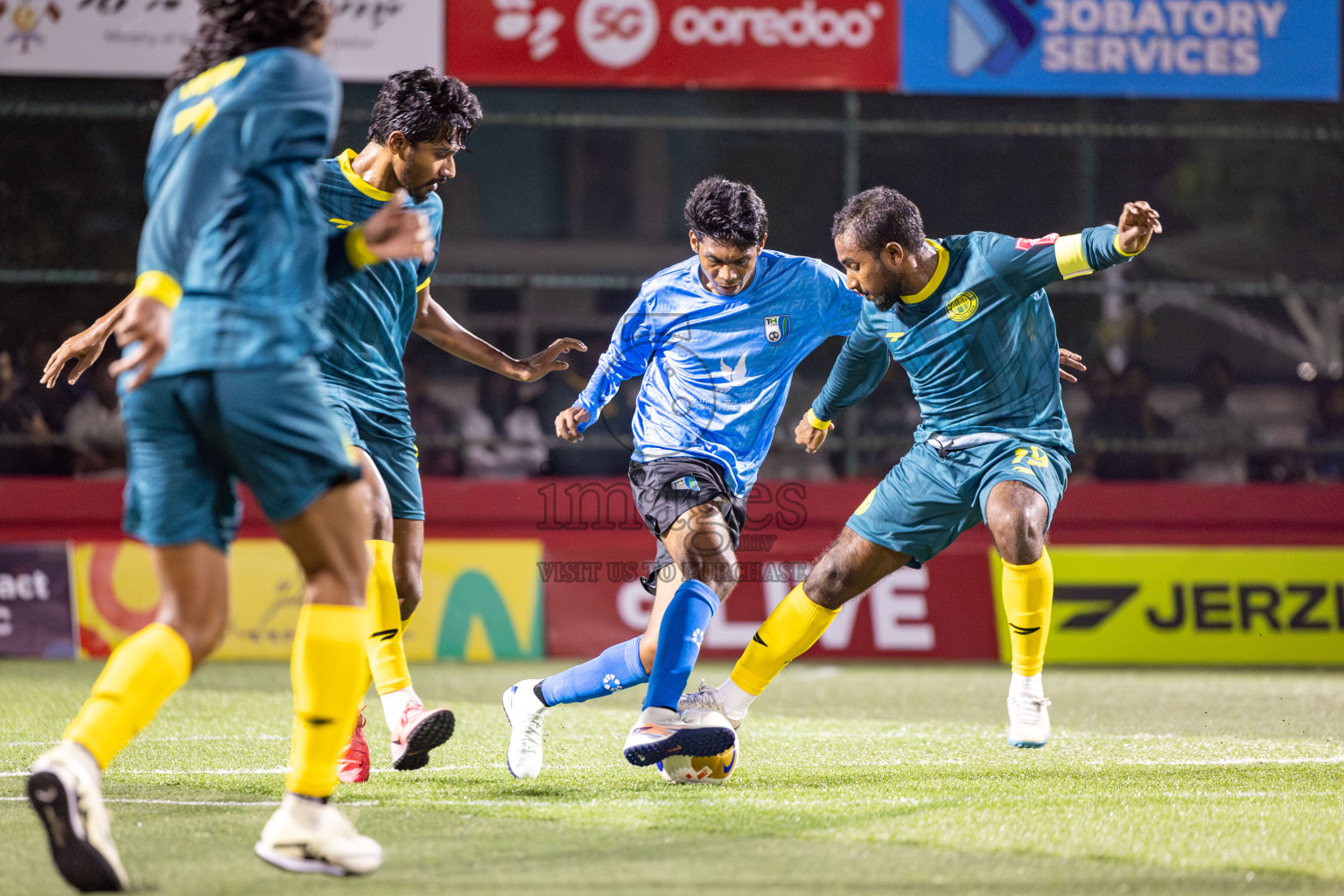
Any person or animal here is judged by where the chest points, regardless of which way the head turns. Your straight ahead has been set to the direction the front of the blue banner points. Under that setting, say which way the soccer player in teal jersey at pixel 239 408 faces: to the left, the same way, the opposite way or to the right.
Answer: the opposite way

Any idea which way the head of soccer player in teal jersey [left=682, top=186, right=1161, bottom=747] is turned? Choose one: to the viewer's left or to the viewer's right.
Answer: to the viewer's left

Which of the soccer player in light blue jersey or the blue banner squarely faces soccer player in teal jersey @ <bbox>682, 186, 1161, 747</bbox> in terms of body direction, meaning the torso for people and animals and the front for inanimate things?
the blue banner

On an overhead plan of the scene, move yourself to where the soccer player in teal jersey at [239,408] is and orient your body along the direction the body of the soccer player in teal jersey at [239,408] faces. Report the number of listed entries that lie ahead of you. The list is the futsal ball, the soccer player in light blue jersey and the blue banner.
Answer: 3

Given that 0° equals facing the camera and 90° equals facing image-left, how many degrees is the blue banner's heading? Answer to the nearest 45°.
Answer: approximately 0°

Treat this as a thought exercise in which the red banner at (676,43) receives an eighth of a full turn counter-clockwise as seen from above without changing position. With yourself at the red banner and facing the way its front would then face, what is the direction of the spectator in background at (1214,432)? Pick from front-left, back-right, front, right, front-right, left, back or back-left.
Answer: front-left
